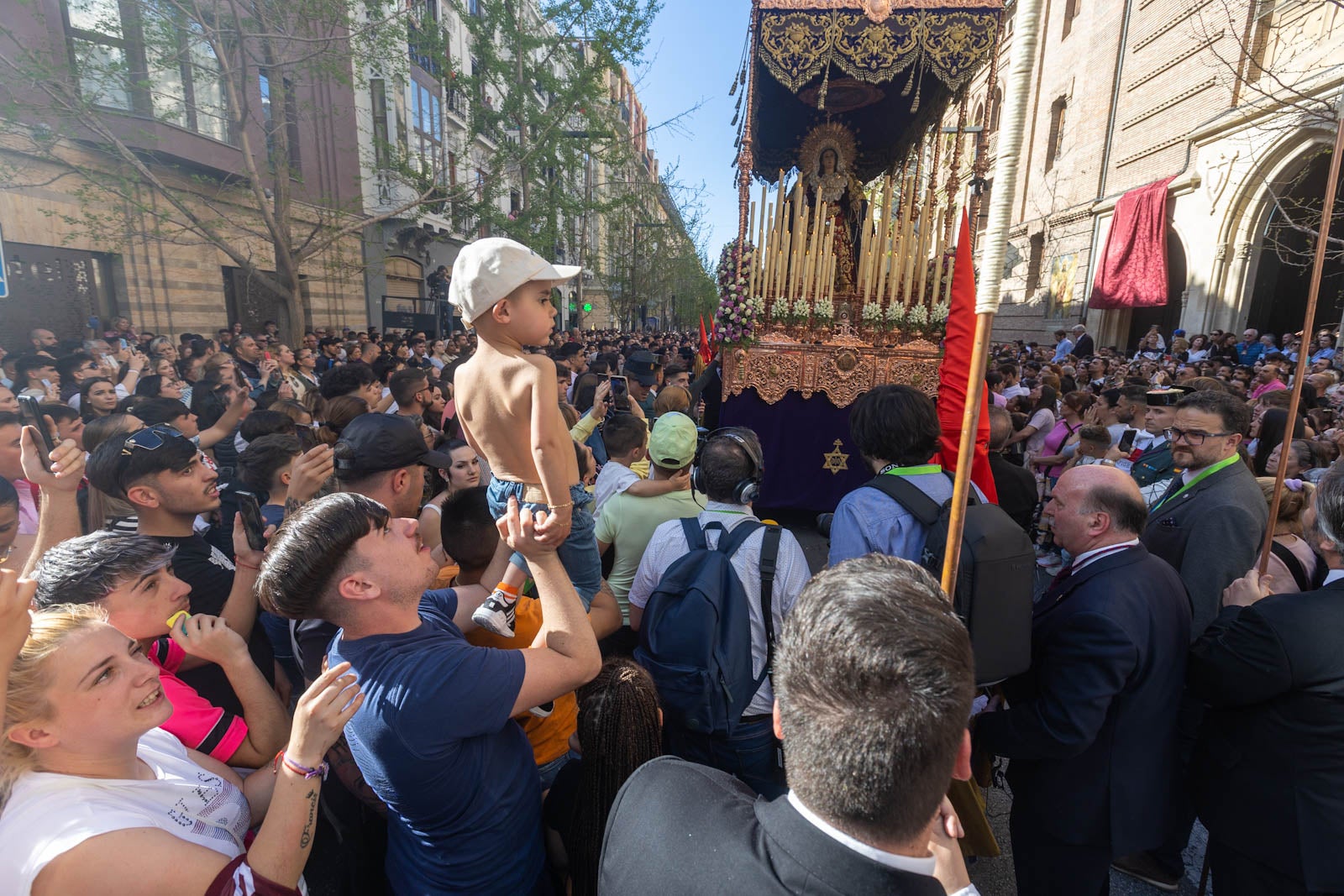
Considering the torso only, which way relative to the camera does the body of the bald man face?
to the viewer's left

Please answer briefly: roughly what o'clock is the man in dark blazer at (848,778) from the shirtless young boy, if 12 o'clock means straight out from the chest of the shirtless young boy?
The man in dark blazer is roughly at 4 o'clock from the shirtless young boy.

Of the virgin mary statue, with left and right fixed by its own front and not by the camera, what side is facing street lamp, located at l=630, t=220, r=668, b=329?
back

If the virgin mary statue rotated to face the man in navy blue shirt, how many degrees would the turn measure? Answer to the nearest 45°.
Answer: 0° — it already faces them

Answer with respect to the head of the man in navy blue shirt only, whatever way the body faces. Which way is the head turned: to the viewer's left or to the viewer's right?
to the viewer's right

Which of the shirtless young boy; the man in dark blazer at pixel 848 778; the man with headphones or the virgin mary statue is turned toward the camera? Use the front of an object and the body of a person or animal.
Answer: the virgin mary statue

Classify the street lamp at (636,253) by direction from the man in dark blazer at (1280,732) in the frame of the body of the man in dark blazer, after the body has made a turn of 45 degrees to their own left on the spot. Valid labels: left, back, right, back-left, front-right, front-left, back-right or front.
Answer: front-right

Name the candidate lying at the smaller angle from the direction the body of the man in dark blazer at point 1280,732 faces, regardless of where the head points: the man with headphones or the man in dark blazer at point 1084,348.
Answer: the man in dark blazer

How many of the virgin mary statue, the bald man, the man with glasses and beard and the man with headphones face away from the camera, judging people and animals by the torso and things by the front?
1

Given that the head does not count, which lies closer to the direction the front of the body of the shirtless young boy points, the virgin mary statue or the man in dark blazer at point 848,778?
the virgin mary statue

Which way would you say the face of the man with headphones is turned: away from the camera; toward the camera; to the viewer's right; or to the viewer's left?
away from the camera

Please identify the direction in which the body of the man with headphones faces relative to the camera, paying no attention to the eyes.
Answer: away from the camera

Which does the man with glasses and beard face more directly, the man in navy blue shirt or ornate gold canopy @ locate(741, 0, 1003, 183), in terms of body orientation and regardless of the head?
the man in navy blue shirt

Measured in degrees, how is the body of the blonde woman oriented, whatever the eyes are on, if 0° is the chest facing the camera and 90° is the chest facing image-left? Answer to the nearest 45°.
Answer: approximately 315°

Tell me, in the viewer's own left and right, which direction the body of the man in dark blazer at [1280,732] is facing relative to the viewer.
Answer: facing away from the viewer and to the left of the viewer

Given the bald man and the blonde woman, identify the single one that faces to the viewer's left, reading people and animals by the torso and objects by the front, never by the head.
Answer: the bald man

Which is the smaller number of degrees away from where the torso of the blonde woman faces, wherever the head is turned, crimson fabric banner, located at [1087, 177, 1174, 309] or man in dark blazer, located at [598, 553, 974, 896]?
the man in dark blazer

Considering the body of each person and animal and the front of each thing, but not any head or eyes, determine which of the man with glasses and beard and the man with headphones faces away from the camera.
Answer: the man with headphones

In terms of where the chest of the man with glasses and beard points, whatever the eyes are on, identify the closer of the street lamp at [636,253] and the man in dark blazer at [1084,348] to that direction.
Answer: the street lamp

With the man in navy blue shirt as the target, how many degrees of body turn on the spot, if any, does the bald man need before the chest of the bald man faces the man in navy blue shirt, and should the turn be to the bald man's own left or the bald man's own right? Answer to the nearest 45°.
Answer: approximately 45° to the bald man's own left
